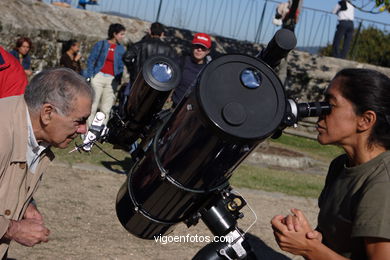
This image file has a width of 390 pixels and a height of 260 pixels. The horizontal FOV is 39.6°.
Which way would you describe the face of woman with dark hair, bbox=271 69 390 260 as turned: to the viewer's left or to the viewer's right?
to the viewer's left

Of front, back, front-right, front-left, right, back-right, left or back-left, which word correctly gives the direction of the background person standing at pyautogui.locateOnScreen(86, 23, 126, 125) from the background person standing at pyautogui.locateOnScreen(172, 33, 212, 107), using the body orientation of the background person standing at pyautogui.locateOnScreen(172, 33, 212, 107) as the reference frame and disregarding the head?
back-right

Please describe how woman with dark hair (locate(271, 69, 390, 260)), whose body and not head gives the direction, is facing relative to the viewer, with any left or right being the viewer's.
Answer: facing to the left of the viewer

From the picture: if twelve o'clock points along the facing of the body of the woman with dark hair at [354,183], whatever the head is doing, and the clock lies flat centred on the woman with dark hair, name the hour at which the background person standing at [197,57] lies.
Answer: The background person standing is roughly at 2 o'clock from the woman with dark hair.

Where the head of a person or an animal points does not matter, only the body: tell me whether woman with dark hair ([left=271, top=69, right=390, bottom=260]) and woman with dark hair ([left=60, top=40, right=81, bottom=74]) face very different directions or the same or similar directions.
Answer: very different directions

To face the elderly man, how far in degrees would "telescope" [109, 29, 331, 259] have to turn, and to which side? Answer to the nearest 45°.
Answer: approximately 135° to its right

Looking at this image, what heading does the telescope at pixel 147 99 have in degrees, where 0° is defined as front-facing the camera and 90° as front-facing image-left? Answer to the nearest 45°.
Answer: approximately 315°

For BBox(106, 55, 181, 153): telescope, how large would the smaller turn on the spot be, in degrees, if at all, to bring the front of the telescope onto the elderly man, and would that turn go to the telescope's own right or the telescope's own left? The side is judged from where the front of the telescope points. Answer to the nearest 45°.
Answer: approximately 135° to the telescope's own right

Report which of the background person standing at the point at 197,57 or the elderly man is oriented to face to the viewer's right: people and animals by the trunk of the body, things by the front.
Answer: the elderly man

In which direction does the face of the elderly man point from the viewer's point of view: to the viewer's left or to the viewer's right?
to the viewer's right
